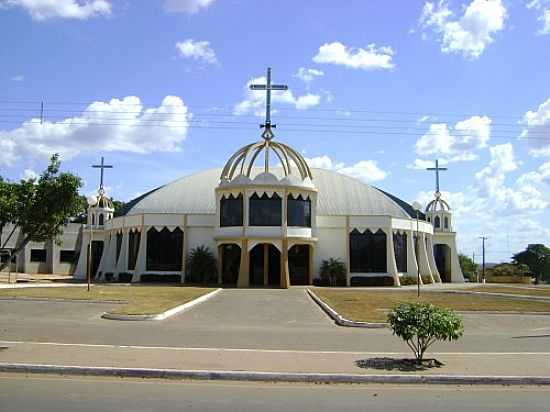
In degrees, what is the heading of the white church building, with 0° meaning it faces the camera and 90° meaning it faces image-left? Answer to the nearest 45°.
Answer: approximately 0°

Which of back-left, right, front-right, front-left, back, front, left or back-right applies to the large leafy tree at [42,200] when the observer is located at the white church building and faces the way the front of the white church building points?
front-right

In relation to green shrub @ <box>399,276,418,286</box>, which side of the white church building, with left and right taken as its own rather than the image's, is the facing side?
left

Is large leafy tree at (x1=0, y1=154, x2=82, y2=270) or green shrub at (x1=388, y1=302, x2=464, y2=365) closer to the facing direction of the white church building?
the green shrub

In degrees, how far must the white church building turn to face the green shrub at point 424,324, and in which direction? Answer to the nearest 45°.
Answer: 0° — it already faces it
